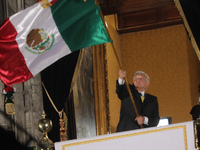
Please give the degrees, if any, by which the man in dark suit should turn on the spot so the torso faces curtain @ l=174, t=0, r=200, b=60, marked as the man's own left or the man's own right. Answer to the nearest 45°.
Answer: approximately 45° to the man's own left

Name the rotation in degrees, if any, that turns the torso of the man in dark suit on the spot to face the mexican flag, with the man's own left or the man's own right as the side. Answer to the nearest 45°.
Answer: approximately 45° to the man's own right

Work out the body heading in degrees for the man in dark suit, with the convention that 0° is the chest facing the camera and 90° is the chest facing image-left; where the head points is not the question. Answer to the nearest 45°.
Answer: approximately 0°
